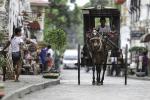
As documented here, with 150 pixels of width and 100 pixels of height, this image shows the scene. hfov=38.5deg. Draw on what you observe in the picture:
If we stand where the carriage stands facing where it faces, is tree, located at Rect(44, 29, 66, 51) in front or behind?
behind

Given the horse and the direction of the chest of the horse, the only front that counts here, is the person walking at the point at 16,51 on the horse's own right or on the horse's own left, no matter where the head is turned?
on the horse's own right

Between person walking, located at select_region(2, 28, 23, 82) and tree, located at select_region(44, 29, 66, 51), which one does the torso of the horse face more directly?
the person walking

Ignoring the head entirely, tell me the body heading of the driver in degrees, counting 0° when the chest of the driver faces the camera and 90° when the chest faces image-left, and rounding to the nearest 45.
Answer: approximately 0°

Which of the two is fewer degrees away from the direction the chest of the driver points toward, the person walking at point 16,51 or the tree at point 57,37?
the person walking

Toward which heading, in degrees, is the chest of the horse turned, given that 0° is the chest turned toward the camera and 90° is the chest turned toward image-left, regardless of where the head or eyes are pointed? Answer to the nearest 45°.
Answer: approximately 0°

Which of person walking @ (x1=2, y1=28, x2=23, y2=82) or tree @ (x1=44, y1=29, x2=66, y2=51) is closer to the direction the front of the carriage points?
the person walking

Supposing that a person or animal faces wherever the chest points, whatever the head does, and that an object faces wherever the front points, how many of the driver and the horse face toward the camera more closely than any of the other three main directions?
2
